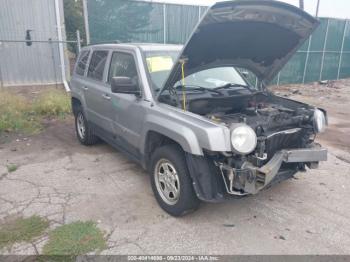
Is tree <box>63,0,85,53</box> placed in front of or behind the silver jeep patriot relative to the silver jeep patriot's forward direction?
behind

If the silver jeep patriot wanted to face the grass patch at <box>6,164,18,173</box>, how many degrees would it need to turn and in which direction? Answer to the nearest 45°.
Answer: approximately 135° to its right

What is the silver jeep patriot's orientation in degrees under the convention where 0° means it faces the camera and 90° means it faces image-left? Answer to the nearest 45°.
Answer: approximately 315°

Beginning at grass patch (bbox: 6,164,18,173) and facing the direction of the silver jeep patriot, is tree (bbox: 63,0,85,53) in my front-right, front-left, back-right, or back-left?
back-left

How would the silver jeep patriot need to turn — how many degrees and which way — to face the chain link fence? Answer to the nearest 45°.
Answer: approximately 135° to its left
